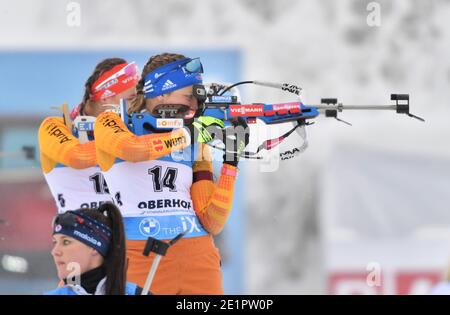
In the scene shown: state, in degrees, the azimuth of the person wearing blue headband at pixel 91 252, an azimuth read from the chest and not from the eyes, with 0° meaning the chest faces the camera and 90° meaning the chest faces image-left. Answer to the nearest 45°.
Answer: approximately 45°

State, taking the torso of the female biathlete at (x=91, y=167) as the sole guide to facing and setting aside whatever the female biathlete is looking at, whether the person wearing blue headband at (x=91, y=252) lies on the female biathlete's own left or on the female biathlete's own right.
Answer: on the female biathlete's own right

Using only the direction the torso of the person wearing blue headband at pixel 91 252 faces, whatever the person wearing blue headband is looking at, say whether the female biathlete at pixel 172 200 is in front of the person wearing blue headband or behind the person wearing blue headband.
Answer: behind

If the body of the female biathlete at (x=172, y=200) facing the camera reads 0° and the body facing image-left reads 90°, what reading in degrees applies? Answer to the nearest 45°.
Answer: approximately 315°

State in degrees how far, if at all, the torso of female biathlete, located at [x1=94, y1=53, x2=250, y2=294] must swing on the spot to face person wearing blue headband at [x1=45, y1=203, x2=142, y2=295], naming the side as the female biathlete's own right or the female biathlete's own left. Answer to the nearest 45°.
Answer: approximately 90° to the female biathlete's own right

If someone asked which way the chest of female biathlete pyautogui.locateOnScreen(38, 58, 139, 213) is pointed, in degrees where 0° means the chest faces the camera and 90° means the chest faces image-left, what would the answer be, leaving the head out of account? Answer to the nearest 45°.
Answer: approximately 315°

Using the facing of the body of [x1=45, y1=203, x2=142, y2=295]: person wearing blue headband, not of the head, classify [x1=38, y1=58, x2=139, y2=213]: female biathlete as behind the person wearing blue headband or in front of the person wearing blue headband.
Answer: behind
